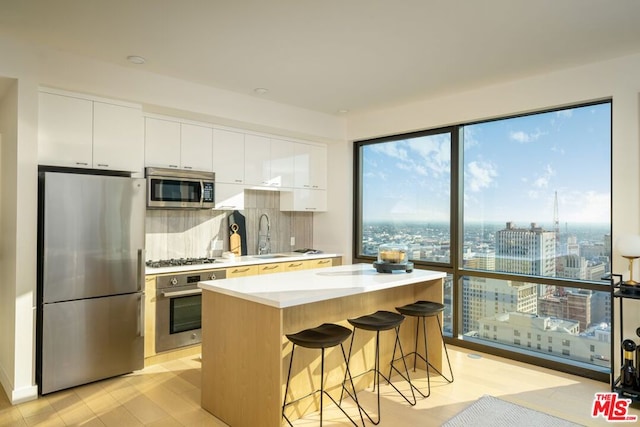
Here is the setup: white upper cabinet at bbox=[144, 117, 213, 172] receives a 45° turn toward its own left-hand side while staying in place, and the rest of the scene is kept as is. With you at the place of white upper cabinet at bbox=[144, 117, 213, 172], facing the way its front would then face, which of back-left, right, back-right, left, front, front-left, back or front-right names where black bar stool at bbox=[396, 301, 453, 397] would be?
front-right

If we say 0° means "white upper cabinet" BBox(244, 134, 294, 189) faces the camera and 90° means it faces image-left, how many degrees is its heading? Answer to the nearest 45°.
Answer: approximately 315°

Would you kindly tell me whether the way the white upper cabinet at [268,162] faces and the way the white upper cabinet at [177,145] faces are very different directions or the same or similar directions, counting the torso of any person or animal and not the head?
same or similar directions

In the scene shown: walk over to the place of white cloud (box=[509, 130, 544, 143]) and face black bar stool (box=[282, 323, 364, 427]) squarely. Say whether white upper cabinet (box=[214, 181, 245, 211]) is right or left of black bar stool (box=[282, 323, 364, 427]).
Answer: right

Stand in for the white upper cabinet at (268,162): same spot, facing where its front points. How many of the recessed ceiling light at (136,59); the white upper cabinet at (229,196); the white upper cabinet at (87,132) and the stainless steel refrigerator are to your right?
4

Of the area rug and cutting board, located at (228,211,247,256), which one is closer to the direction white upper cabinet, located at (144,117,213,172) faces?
the area rug

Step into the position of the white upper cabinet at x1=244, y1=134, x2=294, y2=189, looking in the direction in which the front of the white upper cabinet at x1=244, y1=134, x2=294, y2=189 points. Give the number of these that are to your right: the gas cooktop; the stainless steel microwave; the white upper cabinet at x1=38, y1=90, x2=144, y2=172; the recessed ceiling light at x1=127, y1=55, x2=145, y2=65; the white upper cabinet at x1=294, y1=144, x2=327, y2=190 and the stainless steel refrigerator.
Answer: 5

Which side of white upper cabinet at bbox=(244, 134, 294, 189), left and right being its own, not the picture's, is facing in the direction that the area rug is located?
front

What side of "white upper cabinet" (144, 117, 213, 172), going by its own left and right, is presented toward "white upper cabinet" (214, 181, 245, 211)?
left
